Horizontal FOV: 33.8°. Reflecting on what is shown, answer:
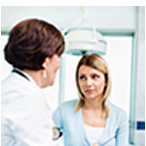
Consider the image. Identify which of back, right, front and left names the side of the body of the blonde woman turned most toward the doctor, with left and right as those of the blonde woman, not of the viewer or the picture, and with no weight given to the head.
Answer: front

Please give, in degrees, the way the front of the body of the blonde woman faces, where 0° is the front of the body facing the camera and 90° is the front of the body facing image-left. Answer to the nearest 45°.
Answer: approximately 0°

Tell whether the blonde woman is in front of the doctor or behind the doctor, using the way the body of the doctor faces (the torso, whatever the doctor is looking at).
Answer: in front

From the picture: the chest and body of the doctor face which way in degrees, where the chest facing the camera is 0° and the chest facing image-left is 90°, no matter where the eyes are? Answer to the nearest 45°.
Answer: approximately 225°

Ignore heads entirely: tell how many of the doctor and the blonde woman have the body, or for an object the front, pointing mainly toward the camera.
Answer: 1

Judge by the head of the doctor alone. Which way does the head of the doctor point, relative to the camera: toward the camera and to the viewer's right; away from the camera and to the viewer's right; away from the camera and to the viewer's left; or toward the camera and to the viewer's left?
away from the camera and to the viewer's right
